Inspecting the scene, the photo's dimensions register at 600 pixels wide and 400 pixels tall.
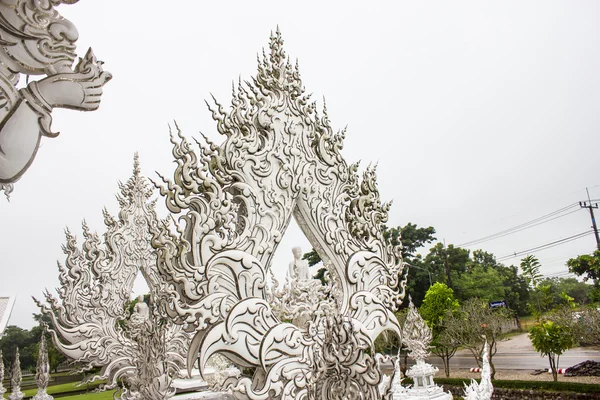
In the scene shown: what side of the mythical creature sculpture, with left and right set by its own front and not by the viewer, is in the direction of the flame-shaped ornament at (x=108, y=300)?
left

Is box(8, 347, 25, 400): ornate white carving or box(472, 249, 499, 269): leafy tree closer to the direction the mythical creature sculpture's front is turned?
the leafy tree

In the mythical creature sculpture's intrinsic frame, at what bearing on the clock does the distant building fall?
The distant building is roughly at 9 o'clock from the mythical creature sculpture.

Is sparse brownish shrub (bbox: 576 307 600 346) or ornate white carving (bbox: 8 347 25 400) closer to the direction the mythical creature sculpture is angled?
the sparse brownish shrub

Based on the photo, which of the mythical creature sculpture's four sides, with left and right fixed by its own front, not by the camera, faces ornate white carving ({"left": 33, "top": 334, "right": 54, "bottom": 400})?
left

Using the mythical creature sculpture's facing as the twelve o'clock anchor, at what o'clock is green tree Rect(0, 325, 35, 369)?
The green tree is roughly at 9 o'clock from the mythical creature sculpture.

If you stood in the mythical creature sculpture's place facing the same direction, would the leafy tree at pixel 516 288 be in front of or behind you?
in front

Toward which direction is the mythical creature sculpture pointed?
to the viewer's right

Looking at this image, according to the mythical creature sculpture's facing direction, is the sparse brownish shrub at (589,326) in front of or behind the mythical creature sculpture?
in front

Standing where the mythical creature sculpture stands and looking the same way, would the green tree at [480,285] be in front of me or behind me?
in front

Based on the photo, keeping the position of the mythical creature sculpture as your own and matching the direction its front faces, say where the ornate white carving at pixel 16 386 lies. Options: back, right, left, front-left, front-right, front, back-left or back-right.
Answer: left

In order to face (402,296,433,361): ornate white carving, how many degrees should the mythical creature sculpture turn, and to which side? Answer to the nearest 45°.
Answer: approximately 45° to its left
